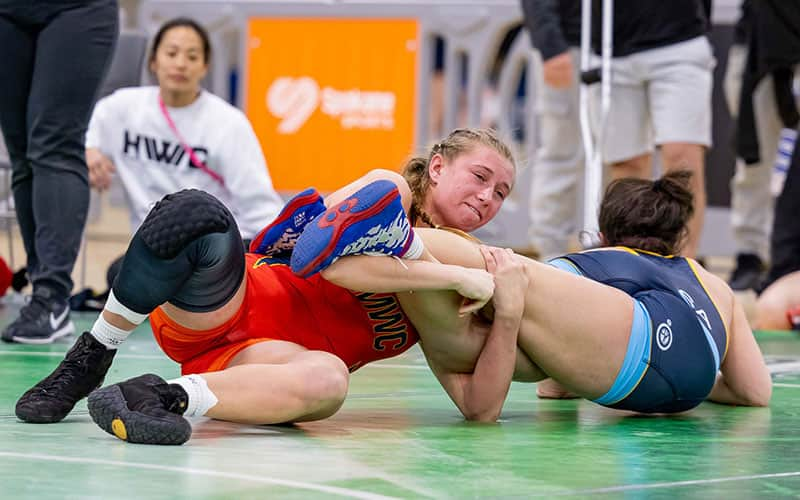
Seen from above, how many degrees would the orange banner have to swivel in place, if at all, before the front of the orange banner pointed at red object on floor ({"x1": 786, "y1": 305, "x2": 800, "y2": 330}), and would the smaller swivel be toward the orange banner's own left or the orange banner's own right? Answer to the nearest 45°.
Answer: approximately 45° to the orange banner's own left

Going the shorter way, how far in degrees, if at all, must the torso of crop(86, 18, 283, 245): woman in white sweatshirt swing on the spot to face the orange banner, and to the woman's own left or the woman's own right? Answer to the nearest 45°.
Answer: approximately 180°

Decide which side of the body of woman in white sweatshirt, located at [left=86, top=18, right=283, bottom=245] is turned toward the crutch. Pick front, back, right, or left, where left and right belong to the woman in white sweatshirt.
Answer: left

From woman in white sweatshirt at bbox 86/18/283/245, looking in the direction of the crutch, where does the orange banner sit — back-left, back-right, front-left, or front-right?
front-left

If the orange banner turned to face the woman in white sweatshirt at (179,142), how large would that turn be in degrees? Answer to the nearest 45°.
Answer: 0° — it already faces them

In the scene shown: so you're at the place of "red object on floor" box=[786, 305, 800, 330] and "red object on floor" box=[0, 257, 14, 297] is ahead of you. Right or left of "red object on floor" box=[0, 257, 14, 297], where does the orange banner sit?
right

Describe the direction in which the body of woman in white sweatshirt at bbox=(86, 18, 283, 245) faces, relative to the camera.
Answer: toward the camera

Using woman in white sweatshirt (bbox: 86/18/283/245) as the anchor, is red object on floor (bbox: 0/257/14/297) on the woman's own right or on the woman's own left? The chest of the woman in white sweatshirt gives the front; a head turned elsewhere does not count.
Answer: on the woman's own right

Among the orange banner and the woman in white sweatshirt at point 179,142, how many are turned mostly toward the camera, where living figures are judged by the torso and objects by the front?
2

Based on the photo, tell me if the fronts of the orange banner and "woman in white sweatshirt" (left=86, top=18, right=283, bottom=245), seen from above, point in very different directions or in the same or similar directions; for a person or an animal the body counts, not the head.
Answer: same or similar directions

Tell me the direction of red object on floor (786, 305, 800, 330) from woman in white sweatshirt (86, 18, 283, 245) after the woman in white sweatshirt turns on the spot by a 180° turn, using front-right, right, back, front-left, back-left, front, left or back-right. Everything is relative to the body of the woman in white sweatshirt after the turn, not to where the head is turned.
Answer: right
